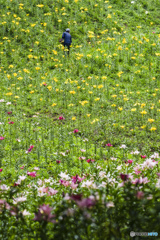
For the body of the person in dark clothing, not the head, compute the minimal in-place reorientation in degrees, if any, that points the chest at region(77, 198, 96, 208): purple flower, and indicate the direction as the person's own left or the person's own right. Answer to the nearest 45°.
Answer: approximately 180°

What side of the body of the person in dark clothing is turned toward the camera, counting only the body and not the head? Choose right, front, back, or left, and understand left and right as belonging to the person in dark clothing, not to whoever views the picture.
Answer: back
